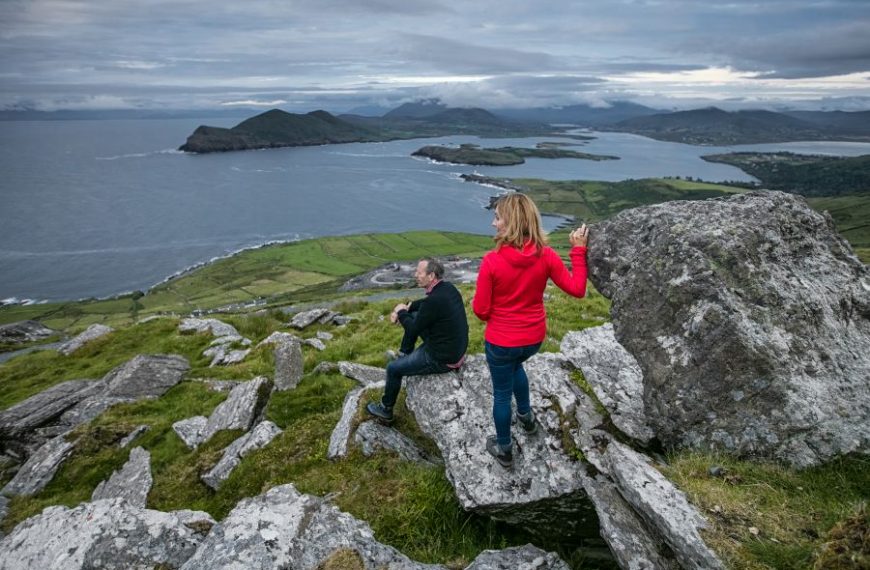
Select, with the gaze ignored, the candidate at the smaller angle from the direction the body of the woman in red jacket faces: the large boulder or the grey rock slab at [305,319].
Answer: the grey rock slab

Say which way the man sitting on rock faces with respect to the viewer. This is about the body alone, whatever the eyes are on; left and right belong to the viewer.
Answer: facing to the left of the viewer

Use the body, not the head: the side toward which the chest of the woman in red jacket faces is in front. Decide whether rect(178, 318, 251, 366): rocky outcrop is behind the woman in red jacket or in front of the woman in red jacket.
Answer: in front

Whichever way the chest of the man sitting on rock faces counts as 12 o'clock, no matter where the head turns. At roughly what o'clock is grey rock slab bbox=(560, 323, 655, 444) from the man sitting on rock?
The grey rock slab is roughly at 6 o'clock from the man sitting on rock.

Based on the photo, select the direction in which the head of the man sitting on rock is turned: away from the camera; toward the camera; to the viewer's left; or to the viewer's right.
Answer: to the viewer's left

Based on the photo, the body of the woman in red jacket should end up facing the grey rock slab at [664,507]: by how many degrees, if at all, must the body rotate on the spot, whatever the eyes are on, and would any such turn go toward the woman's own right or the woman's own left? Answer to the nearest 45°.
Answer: approximately 180°

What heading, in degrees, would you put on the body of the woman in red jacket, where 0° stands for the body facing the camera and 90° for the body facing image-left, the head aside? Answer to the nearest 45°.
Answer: approximately 135°
